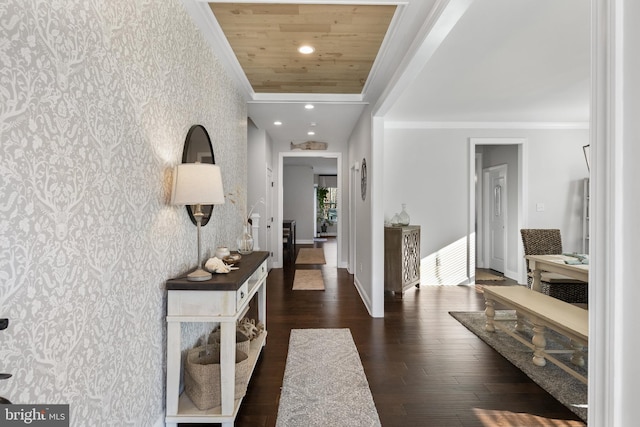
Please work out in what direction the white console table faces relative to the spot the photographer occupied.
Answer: facing to the right of the viewer

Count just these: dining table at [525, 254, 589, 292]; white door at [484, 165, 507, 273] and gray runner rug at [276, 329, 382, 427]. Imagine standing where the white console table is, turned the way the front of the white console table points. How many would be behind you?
0

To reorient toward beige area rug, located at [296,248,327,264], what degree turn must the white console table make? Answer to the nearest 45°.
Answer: approximately 90° to its left

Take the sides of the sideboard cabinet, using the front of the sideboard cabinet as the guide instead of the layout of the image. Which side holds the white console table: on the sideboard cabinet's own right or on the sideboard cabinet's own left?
on the sideboard cabinet's own right

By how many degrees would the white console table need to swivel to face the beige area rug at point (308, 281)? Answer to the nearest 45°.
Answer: approximately 90° to its left

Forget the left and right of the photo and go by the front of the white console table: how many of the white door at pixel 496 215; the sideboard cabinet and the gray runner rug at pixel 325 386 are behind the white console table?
0

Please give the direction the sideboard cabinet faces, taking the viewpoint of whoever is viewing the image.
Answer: facing the viewer and to the right of the viewer

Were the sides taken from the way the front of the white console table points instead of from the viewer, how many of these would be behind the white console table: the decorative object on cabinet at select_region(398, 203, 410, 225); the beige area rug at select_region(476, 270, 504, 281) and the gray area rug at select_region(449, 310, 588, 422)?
0

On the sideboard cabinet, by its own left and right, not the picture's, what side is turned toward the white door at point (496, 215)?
left

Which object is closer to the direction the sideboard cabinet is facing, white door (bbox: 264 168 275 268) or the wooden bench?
the wooden bench

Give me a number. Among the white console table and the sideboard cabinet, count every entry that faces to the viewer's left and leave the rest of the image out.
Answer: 0

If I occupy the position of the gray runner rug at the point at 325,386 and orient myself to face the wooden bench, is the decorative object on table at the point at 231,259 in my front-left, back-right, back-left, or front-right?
back-left

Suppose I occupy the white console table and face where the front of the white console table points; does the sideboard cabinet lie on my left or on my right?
on my left

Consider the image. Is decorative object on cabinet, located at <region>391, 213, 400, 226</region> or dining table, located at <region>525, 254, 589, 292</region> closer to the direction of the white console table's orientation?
the dining table
